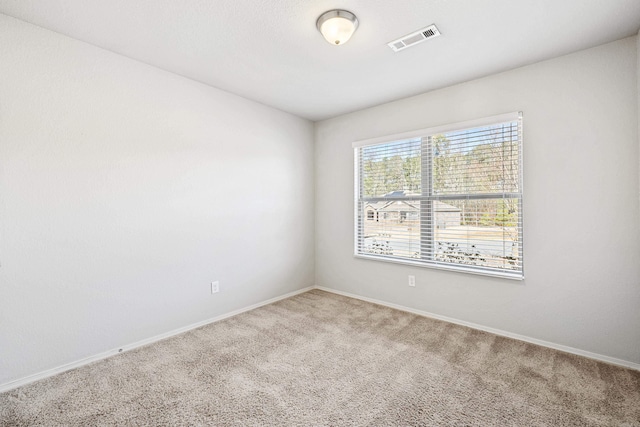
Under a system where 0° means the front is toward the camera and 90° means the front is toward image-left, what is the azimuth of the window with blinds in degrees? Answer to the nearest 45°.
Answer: approximately 45°

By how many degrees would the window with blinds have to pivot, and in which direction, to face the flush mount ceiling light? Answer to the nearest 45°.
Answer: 0° — it already faces it

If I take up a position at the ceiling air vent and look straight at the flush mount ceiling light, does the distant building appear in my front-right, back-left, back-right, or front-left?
back-right

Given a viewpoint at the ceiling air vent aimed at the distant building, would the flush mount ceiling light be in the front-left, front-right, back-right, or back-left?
back-left
